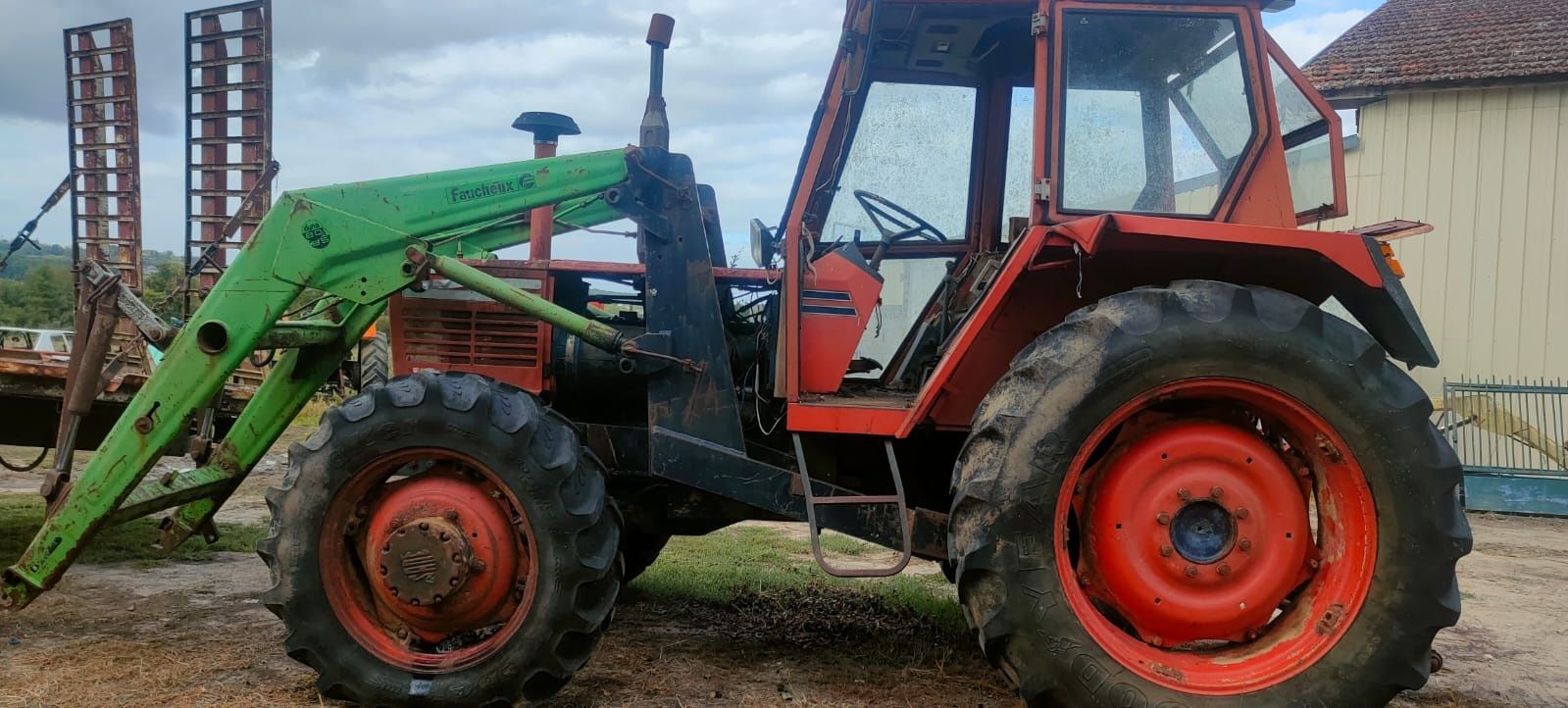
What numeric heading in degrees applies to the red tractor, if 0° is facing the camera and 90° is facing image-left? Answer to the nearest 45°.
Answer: approximately 90°

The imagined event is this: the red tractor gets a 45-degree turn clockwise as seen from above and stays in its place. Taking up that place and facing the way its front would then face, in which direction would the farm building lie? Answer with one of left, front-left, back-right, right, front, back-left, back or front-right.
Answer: right

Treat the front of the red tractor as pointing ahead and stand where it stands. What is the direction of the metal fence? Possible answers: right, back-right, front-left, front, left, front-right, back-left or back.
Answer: back-right
